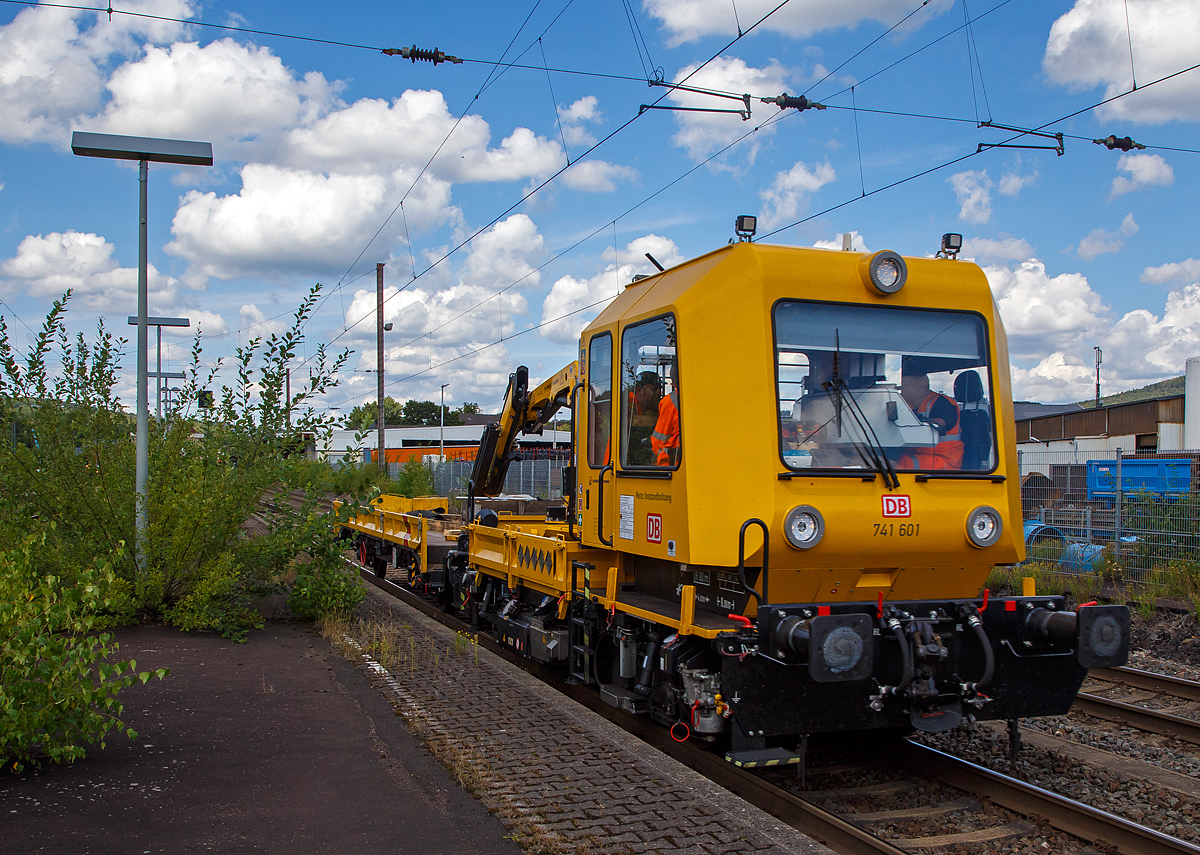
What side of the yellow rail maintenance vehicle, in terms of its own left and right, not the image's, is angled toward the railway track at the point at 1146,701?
left

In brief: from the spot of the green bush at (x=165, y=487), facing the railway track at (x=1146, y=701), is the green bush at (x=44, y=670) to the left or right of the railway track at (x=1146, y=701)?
right

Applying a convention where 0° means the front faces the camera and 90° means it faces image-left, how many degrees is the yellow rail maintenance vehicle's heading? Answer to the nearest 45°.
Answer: approximately 315°
